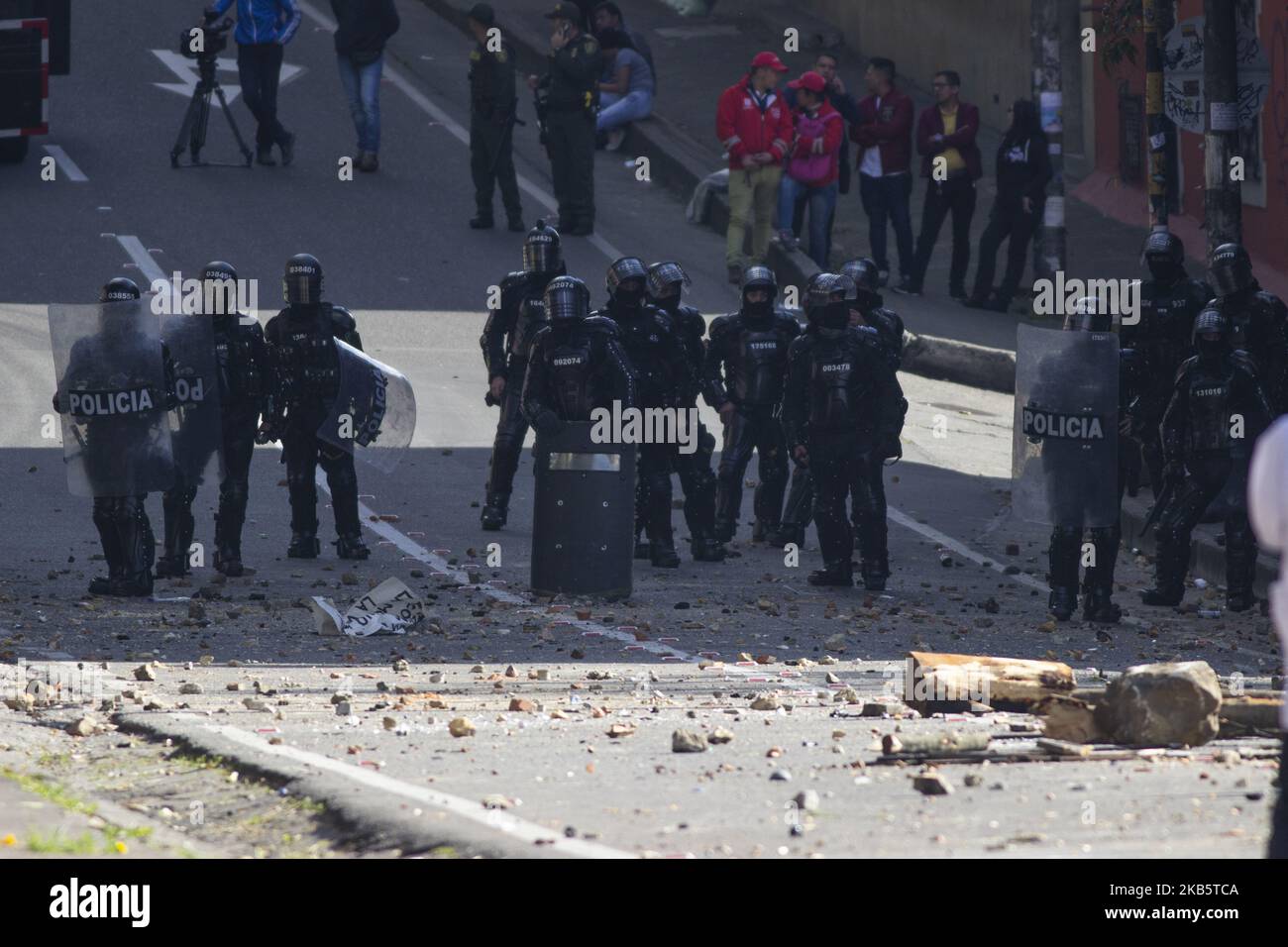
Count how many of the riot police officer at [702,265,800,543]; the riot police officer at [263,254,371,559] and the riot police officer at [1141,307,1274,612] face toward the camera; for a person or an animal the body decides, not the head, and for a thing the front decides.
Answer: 3

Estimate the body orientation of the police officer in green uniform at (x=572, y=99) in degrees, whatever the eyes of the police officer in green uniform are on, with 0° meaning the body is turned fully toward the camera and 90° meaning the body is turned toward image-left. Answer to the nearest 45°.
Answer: approximately 45°

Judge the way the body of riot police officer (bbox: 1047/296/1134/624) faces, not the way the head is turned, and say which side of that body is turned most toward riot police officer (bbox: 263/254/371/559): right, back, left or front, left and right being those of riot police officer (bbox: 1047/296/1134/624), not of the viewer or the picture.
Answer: right

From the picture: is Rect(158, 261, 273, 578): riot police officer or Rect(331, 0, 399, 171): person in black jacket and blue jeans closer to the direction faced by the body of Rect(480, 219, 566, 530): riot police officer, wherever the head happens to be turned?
the riot police officer

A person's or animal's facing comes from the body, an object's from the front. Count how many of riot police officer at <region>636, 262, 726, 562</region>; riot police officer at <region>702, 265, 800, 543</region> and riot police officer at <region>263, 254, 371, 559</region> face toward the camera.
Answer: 3

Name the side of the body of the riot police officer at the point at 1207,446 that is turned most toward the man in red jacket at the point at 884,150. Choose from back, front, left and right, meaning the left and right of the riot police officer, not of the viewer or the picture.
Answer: back

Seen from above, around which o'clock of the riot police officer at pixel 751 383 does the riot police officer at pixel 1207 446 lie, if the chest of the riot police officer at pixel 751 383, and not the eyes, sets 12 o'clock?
the riot police officer at pixel 1207 446 is roughly at 10 o'clock from the riot police officer at pixel 751 383.

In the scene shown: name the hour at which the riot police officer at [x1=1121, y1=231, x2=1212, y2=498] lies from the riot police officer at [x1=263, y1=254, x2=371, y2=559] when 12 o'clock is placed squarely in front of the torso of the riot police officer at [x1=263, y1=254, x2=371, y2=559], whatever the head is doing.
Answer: the riot police officer at [x1=1121, y1=231, x2=1212, y2=498] is roughly at 9 o'clock from the riot police officer at [x1=263, y1=254, x2=371, y2=559].

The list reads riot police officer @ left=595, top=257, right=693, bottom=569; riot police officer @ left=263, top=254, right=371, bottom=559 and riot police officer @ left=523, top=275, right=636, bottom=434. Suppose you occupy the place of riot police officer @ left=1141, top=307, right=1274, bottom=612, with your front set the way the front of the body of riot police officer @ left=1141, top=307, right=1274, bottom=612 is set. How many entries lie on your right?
3

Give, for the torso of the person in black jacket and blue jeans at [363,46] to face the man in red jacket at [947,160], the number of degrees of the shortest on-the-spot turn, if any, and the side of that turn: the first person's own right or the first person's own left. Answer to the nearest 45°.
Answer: approximately 45° to the first person's own left

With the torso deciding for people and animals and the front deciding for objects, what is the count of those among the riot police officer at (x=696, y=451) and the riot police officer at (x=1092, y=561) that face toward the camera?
2

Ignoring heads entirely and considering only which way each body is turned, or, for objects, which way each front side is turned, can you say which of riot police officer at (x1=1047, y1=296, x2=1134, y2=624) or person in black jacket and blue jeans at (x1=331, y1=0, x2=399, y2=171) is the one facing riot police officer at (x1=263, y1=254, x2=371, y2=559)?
the person in black jacket and blue jeans

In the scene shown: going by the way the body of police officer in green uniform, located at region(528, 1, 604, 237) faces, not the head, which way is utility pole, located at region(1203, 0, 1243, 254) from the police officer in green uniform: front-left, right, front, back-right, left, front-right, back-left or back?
left

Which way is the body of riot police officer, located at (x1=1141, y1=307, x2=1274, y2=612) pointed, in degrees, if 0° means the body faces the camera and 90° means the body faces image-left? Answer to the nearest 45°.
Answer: approximately 0°
